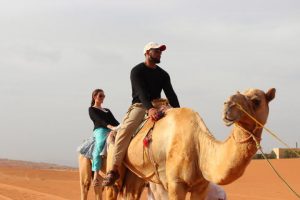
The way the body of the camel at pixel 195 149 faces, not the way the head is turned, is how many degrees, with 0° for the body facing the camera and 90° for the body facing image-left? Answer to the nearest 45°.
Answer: approximately 315°
